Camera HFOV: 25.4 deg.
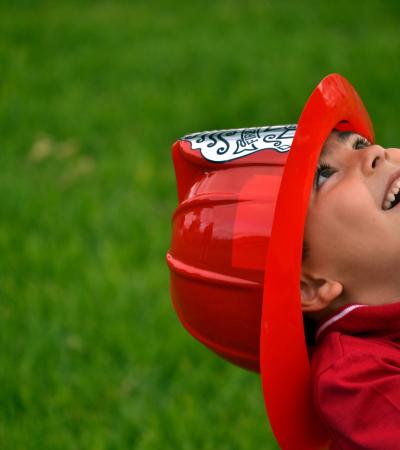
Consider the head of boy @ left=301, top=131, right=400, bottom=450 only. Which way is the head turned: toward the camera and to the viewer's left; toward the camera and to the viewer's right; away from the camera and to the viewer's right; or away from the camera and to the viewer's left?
toward the camera and to the viewer's right

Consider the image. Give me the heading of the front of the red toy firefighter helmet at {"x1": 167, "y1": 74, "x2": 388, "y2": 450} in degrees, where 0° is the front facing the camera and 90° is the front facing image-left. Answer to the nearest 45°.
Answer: approximately 270°
